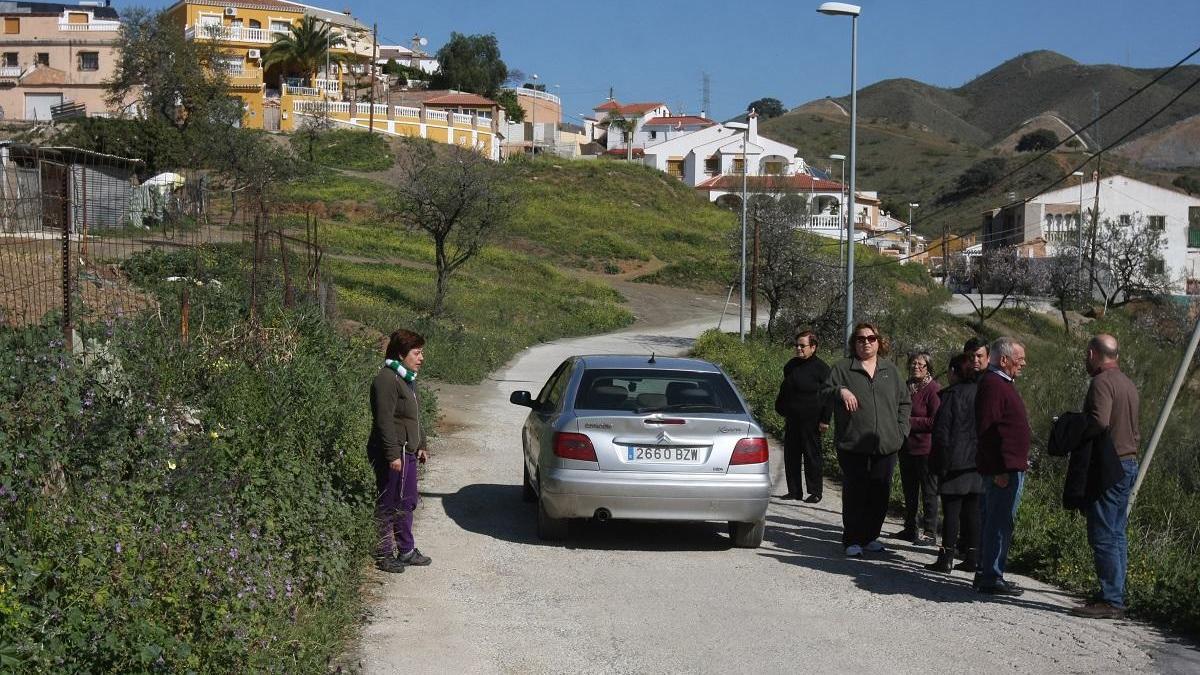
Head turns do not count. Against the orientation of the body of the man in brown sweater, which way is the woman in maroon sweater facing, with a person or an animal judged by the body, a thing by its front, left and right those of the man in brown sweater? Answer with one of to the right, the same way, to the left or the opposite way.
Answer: to the left

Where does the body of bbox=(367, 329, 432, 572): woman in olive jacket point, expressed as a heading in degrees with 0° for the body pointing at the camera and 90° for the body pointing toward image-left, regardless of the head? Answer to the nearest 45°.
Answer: approximately 270°

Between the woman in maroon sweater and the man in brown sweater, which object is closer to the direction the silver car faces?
the woman in maroon sweater

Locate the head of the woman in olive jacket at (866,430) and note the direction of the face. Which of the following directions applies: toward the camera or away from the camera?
toward the camera

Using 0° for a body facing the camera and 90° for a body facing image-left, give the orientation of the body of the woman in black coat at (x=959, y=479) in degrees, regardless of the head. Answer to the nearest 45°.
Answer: approximately 135°

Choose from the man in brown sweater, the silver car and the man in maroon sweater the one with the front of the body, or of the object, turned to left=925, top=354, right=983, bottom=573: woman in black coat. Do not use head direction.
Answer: the man in brown sweater

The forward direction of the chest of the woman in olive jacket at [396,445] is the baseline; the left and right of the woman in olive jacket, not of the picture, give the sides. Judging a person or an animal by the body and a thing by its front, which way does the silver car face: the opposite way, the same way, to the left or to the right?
to the left

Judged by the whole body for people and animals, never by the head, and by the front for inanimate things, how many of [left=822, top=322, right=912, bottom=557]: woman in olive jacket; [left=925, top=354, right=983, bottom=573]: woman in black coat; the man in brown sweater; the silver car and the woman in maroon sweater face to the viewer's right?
0

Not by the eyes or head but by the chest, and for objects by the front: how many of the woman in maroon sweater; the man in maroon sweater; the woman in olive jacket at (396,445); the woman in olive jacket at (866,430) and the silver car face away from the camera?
1

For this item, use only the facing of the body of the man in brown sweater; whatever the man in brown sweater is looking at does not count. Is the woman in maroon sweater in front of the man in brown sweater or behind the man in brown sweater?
in front

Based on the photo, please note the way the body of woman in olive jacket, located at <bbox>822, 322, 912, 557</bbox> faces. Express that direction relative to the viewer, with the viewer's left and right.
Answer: facing the viewer

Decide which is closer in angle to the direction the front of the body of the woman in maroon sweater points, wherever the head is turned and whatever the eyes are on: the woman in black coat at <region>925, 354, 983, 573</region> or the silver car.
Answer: the woman in black coat

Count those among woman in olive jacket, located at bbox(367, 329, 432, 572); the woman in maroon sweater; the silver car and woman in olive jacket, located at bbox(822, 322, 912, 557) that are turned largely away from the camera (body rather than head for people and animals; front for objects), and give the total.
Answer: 1

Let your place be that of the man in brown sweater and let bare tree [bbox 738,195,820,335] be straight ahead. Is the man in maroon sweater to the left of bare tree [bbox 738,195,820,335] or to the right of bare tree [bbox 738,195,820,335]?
left
